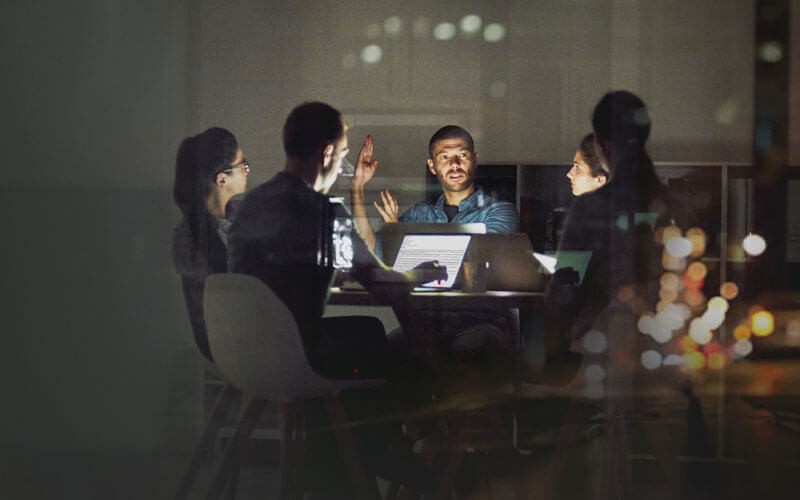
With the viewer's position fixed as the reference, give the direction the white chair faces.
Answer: facing away from the viewer and to the right of the viewer

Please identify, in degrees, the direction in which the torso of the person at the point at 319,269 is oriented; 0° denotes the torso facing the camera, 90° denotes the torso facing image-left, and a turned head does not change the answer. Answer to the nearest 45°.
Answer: approximately 225°

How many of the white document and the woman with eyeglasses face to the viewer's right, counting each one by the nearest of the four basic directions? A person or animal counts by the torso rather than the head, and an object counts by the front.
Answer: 1

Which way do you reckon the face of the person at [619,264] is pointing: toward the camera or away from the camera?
away from the camera

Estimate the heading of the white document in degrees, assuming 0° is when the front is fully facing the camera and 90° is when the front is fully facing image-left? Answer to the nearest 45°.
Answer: approximately 0°

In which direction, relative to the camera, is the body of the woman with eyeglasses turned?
to the viewer's right

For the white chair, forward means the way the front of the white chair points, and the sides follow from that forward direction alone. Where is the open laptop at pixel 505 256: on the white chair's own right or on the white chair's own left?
on the white chair's own right

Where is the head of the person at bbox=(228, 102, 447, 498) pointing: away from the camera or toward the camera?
away from the camera
